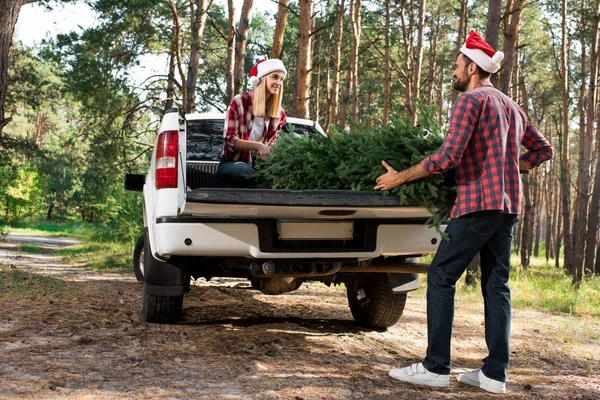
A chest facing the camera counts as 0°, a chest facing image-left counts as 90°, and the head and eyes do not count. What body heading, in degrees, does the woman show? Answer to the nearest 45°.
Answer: approximately 315°

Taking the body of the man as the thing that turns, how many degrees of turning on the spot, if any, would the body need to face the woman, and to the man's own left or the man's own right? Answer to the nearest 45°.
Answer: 0° — they already face them

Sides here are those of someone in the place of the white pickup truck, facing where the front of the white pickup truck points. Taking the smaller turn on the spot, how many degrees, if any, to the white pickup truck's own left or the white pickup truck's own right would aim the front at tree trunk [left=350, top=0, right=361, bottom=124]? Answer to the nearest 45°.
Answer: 0° — it already faces it

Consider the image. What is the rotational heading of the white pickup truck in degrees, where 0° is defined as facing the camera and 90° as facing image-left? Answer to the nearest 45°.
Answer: approximately 180°

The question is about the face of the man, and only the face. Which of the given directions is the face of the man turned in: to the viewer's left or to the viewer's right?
to the viewer's left

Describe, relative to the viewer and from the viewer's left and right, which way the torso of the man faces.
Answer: facing away from the viewer and to the left of the viewer

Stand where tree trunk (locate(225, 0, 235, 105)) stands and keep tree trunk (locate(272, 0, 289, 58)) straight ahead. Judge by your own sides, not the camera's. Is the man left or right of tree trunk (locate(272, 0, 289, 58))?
right

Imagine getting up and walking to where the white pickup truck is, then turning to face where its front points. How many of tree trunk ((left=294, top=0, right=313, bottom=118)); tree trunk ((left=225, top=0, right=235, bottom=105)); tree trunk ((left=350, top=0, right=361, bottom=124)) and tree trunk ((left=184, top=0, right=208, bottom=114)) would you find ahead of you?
4

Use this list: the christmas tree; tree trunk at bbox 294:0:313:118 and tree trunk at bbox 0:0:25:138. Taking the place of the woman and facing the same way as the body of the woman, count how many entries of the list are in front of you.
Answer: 1
